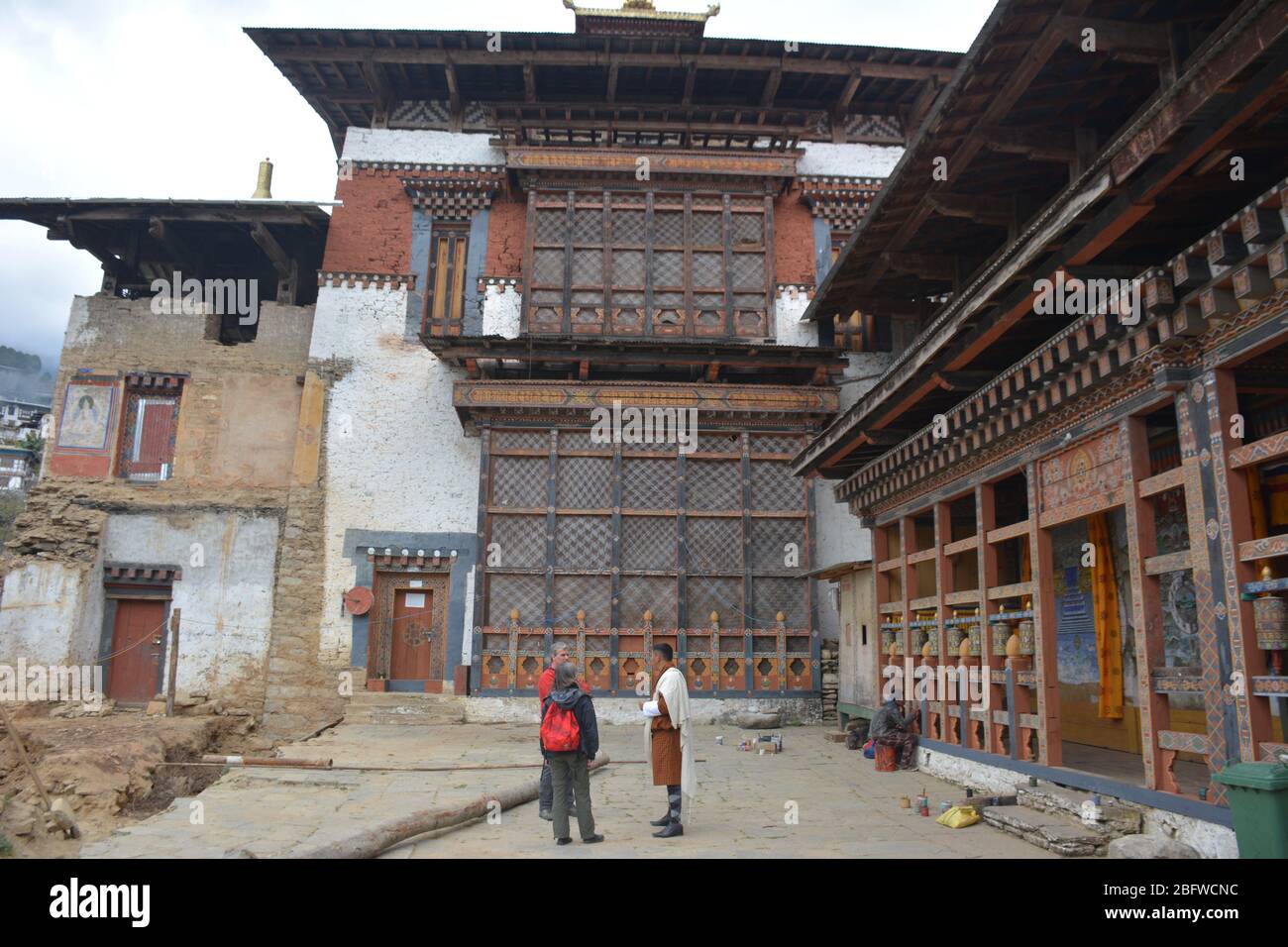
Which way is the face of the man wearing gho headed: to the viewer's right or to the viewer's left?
to the viewer's left

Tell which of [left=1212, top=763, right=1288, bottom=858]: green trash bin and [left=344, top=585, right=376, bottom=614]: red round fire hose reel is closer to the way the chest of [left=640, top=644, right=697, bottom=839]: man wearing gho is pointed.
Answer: the red round fire hose reel

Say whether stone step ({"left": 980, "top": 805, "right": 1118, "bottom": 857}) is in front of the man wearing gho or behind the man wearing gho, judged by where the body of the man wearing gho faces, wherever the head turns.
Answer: behind

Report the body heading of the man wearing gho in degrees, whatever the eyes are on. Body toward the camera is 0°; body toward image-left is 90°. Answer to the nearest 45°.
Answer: approximately 90°

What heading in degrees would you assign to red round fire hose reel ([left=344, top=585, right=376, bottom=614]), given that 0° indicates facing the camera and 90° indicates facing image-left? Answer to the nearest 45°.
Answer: approximately 0°

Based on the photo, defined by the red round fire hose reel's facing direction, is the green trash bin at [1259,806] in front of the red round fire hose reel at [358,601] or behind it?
in front

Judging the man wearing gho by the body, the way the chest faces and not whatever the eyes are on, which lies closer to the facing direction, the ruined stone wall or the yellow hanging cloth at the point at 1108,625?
the ruined stone wall

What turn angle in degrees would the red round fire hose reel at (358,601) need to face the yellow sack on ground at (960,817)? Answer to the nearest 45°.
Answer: approximately 45° to its left

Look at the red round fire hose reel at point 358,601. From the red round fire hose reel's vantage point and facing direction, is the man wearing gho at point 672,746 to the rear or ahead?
ahead

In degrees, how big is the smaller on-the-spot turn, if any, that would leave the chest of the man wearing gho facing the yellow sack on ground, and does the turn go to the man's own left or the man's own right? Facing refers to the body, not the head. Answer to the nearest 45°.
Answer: approximately 180°

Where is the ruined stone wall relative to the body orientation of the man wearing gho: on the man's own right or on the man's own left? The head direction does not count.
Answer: on the man's own right

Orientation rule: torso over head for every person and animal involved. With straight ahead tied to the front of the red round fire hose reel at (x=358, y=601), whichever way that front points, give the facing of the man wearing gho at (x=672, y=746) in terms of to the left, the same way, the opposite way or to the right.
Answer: to the right

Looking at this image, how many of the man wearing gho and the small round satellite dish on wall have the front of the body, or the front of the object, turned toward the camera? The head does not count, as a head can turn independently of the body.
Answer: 1
